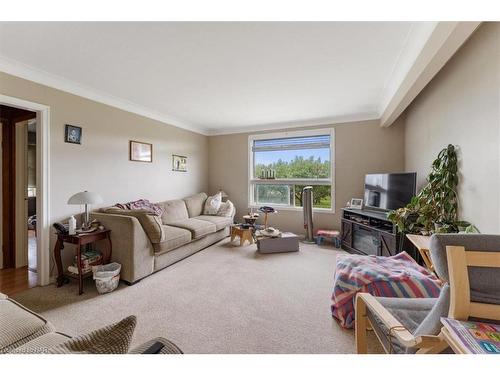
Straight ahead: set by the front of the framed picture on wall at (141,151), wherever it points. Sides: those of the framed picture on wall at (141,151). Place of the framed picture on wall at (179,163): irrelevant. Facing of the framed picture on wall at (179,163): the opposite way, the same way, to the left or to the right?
the same way

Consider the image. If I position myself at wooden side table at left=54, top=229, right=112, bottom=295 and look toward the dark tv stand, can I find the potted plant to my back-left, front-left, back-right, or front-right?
front-right

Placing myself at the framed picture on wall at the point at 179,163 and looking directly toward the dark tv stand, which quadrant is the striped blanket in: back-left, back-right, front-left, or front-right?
front-right

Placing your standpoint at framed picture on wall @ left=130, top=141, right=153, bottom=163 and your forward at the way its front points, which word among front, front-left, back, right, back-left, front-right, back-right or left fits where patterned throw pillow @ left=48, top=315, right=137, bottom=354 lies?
front-right

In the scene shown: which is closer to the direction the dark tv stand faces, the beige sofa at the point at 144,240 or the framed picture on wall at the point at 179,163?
the beige sofa

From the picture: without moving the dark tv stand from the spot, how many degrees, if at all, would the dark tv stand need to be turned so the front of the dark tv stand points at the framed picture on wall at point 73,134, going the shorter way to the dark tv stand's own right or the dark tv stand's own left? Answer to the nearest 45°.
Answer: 0° — it already faces it

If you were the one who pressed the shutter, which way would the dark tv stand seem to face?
facing the viewer and to the left of the viewer

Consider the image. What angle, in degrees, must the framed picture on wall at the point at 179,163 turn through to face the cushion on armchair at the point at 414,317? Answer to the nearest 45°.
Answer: approximately 45° to its right

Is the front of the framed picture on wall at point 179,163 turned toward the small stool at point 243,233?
yes

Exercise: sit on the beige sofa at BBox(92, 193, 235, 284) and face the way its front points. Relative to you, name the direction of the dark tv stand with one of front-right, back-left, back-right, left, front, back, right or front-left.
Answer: front-left

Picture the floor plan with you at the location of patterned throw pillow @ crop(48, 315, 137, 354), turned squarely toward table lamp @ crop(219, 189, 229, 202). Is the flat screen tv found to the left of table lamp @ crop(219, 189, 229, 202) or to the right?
right

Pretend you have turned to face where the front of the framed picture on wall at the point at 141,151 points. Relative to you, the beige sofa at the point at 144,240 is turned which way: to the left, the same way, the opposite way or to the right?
the same way

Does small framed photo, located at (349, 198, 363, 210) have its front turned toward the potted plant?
no

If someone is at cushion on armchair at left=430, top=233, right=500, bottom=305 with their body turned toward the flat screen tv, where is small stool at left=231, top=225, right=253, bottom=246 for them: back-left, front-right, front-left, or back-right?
front-left

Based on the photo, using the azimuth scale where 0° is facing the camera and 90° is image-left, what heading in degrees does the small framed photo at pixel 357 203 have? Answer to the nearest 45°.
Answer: approximately 45°

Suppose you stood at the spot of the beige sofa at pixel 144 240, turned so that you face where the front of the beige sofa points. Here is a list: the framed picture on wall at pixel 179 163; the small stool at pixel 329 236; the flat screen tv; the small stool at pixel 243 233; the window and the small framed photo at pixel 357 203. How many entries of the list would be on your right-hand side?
0

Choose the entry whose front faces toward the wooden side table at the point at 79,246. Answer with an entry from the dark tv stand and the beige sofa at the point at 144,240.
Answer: the dark tv stand

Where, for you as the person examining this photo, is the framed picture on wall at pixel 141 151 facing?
facing the viewer and to the right of the viewer

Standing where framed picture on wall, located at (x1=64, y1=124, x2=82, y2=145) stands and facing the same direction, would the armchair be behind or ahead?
ahead
